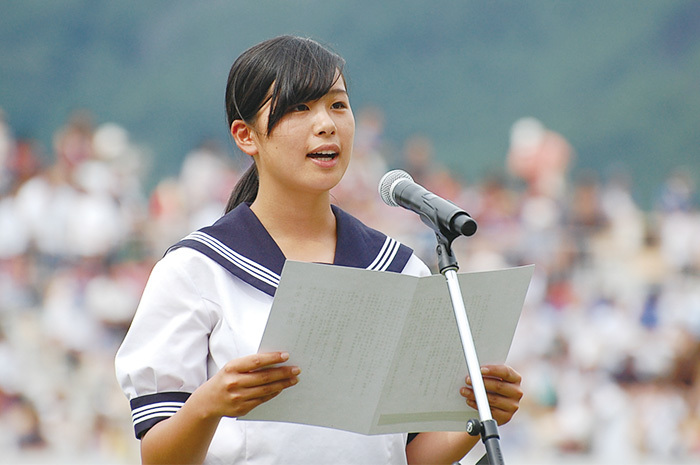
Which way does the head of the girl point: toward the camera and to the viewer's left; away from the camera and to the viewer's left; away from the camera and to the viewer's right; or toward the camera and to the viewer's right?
toward the camera and to the viewer's right

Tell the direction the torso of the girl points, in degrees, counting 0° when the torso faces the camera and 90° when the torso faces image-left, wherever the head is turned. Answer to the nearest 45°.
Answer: approximately 315°

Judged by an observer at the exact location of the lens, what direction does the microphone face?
facing away from the viewer and to the left of the viewer

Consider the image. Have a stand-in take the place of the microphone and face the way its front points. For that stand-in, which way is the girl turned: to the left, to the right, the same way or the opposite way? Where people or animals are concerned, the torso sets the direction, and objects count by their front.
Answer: the opposite way
